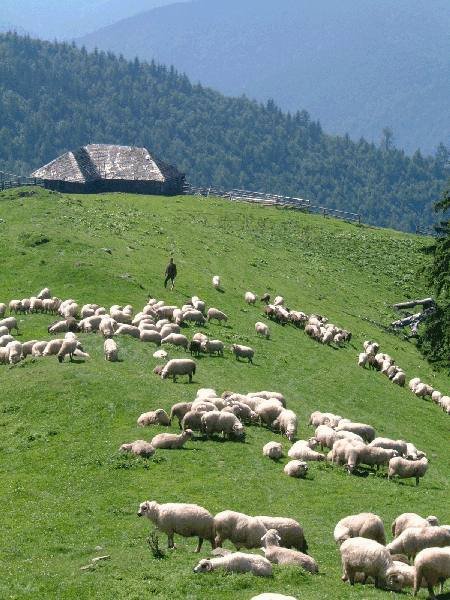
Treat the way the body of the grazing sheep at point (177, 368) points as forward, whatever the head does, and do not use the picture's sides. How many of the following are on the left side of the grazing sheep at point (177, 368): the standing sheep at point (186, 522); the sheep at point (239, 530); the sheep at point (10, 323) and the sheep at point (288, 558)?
3

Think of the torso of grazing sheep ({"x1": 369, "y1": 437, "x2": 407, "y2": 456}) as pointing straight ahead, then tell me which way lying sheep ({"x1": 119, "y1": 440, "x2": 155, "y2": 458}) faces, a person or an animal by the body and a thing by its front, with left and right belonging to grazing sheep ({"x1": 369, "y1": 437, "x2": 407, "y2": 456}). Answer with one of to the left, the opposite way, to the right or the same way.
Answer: the opposite way

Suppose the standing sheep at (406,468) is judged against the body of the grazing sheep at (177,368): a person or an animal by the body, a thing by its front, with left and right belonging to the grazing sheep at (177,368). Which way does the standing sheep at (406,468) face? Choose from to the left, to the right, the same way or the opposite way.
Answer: the opposite way

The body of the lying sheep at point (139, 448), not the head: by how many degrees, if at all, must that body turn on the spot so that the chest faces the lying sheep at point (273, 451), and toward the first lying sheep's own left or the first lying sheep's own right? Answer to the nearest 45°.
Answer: approximately 180°

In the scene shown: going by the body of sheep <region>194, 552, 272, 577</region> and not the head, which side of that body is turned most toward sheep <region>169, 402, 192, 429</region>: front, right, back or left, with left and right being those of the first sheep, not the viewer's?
right

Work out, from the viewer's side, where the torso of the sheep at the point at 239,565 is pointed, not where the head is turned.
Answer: to the viewer's left

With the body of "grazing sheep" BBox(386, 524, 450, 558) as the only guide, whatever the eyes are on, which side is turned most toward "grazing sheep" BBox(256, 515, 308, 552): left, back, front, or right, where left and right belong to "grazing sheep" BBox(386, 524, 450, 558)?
front

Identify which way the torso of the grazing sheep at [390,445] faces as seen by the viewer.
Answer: to the viewer's right

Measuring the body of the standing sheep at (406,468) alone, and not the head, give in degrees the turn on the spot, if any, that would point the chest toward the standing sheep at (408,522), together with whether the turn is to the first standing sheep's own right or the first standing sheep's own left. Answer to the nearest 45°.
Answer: approximately 90° to the first standing sheep's own right

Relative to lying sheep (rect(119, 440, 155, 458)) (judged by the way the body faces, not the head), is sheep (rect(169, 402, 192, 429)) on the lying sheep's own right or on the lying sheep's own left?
on the lying sheep's own right

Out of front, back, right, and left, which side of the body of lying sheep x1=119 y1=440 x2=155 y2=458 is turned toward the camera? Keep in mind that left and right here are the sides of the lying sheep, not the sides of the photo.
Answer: left

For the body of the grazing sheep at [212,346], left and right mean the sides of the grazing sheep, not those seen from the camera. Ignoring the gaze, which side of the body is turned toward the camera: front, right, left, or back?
left

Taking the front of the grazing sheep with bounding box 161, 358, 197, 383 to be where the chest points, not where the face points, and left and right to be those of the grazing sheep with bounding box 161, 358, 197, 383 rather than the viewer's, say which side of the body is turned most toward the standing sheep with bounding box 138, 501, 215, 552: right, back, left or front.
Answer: left
